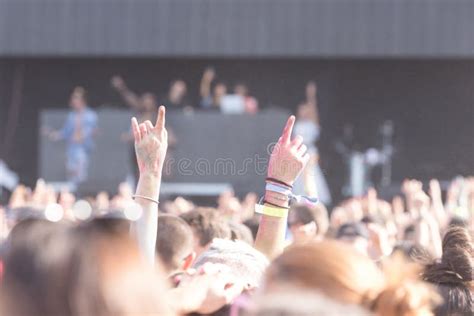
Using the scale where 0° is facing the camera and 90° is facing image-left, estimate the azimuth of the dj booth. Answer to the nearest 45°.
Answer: approximately 0°

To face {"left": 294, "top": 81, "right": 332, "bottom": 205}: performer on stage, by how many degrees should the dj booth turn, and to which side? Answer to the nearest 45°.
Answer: approximately 135° to its left

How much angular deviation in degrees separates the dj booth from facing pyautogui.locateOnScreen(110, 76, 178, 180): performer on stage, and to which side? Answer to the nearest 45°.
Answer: approximately 180°
